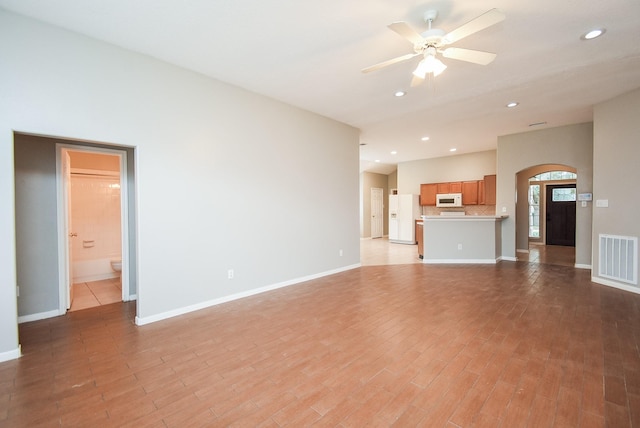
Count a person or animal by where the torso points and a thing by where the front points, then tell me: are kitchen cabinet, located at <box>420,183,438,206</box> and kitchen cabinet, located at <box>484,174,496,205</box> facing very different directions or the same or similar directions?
same or similar directions

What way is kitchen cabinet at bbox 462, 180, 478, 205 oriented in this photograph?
toward the camera

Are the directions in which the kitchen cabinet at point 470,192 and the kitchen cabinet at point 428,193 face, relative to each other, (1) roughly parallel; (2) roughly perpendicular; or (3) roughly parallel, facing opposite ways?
roughly parallel

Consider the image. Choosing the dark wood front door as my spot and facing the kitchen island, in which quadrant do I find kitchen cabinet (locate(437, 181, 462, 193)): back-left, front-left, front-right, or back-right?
front-right

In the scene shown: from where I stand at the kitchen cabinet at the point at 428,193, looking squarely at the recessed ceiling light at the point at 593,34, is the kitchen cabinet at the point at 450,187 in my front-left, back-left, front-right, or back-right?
front-left

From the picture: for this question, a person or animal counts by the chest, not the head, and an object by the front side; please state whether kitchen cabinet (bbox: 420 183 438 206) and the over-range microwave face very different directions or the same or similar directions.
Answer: same or similar directions

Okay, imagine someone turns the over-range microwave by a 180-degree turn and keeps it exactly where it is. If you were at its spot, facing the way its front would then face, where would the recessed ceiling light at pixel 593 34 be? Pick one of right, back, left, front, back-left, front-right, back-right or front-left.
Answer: back

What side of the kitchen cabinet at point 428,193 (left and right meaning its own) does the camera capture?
front

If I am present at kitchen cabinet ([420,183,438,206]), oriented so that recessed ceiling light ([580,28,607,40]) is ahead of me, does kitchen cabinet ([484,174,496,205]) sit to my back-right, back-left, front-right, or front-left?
front-left

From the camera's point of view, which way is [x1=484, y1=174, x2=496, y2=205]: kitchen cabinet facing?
toward the camera

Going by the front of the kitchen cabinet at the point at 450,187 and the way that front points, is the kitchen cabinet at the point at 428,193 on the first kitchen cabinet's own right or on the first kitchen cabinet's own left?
on the first kitchen cabinet's own right

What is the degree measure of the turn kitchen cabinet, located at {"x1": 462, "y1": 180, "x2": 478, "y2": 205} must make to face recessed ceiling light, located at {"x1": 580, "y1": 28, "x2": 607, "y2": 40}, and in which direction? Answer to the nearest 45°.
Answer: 0° — it already faces it

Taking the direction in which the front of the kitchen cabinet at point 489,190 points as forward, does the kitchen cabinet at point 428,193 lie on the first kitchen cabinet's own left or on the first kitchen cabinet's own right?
on the first kitchen cabinet's own right

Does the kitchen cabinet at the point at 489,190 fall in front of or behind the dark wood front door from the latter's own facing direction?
in front

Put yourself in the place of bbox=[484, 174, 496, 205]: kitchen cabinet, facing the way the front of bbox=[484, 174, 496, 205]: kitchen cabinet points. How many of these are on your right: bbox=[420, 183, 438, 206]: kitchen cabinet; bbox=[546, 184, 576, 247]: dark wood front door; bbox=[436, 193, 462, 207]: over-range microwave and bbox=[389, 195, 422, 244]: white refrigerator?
3

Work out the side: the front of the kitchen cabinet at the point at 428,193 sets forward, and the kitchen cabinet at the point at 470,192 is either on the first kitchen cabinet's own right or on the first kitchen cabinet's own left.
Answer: on the first kitchen cabinet's own left

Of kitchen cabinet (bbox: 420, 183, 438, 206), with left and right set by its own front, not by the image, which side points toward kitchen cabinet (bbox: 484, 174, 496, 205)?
left

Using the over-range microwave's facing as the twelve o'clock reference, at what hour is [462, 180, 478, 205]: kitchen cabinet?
The kitchen cabinet is roughly at 9 o'clock from the over-range microwave.

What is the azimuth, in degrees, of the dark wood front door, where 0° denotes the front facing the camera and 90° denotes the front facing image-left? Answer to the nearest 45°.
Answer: approximately 0°

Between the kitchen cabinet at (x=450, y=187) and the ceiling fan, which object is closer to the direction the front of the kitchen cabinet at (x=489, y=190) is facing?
the ceiling fan

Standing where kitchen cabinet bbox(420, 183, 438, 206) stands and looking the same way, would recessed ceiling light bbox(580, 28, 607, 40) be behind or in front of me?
in front
